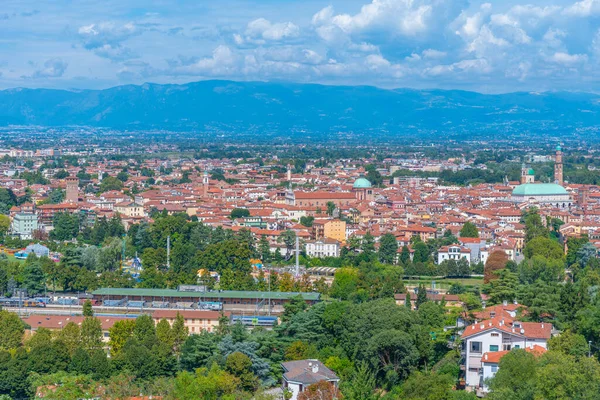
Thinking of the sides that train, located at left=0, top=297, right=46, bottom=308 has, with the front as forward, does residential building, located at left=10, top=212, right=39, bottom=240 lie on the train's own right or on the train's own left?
on the train's own left

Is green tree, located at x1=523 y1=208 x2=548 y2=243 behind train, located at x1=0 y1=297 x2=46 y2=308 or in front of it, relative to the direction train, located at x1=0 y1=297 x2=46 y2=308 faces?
in front

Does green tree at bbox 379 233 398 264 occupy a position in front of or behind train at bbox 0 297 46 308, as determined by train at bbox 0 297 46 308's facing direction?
in front

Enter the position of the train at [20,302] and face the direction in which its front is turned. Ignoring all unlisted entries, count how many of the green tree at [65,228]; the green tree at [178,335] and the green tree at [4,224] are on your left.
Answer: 2

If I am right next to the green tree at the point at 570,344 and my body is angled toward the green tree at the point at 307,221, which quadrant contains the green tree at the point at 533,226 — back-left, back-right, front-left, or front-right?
front-right

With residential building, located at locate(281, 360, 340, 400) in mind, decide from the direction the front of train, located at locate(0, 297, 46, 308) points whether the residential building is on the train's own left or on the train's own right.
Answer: on the train's own right

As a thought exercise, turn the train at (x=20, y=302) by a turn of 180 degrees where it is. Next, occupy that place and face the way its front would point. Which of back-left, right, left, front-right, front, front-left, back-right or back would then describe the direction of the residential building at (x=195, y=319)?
back-left

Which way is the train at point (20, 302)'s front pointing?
to the viewer's right

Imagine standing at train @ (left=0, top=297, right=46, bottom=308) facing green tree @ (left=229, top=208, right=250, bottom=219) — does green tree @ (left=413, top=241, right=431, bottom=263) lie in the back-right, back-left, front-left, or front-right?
front-right

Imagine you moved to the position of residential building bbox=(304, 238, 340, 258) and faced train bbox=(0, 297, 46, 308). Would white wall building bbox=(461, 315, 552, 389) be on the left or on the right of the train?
left
